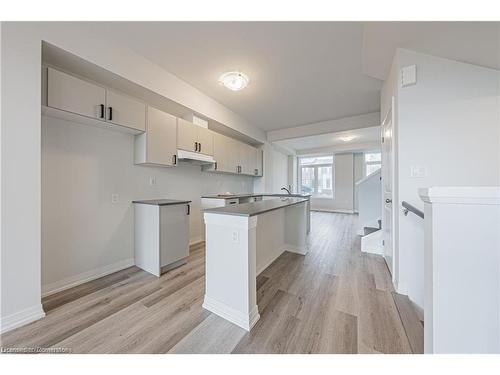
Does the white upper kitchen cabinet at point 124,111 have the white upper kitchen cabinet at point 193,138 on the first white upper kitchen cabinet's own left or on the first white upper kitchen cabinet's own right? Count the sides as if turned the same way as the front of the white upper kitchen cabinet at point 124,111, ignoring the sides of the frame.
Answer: on the first white upper kitchen cabinet's own left

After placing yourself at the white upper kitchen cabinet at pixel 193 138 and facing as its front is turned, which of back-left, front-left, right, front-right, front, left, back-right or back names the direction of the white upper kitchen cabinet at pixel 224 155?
left

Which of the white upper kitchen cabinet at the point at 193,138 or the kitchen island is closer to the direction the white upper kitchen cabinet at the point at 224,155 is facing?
the kitchen island

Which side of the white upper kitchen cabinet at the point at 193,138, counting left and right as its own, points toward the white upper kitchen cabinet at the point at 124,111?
right

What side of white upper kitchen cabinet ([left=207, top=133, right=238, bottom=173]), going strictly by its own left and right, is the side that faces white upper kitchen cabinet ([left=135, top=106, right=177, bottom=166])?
right

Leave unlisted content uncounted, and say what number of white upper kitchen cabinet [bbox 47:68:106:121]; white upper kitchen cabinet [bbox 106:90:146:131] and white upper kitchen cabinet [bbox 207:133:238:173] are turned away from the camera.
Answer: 0

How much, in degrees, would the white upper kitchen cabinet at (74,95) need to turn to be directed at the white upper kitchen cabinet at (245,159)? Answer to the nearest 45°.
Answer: approximately 45° to its left

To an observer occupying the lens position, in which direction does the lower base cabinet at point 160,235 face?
facing the viewer and to the right of the viewer

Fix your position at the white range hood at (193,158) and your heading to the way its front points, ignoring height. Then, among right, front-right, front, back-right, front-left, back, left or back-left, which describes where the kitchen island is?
front-right

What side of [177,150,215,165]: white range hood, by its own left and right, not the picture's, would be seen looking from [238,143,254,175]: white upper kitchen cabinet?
left

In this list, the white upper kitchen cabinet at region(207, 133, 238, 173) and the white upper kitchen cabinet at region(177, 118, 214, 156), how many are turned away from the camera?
0
